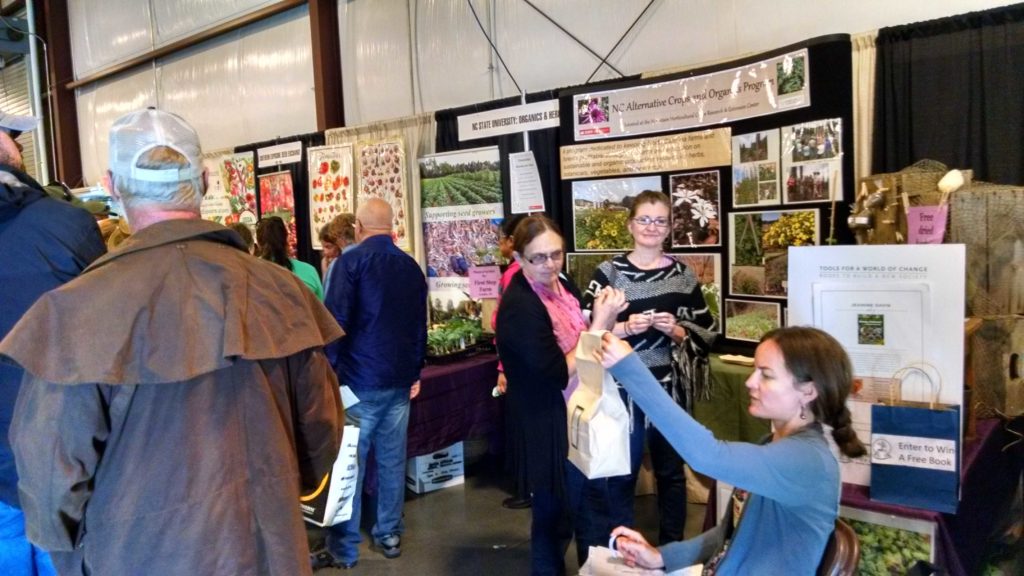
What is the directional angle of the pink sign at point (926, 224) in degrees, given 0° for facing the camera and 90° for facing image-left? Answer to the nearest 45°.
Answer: approximately 0°

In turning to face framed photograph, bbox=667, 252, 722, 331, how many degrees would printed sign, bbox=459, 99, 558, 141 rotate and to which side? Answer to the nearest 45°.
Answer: approximately 90° to its left

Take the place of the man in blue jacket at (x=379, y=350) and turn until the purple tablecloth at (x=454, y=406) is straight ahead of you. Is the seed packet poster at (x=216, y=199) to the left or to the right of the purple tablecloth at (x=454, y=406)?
left

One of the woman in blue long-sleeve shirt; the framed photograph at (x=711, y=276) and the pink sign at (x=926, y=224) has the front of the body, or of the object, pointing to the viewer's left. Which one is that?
the woman in blue long-sleeve shirt

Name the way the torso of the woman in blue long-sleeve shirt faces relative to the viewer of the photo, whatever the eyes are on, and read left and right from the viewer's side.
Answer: facing to the left of the viewer

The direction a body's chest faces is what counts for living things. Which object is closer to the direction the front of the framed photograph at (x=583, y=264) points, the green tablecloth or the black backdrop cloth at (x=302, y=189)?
the green tablecloth
